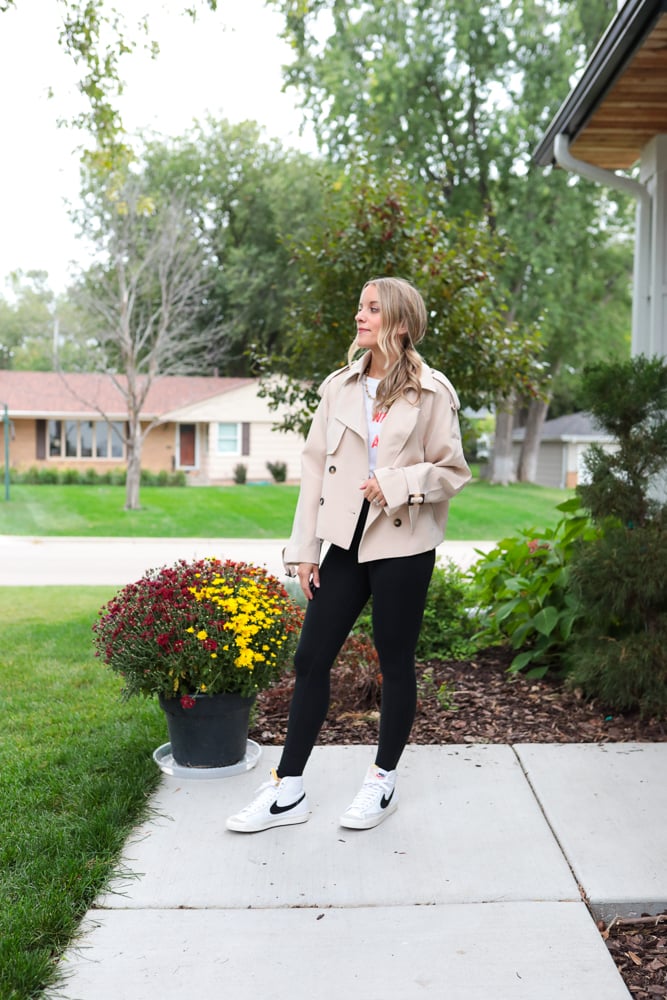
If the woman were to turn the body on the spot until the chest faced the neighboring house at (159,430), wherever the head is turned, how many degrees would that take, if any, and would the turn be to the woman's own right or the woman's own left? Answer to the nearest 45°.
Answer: approximately 135° to the woman's own right

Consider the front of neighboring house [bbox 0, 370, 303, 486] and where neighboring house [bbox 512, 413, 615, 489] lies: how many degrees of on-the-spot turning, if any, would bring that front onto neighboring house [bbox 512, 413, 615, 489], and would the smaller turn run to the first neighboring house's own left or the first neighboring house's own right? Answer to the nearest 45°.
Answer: approximately 90° to the first neighboring house's own left

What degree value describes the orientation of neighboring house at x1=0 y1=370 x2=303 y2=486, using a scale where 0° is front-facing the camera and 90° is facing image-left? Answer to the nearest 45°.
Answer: approximately 0°

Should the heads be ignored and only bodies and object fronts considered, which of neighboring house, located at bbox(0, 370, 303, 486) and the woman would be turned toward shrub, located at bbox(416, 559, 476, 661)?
the neighboring house

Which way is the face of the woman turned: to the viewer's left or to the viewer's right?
to the viewer's left

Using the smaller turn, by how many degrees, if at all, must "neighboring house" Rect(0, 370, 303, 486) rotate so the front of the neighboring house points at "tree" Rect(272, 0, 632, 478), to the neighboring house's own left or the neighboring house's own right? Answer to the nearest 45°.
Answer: approximately 45° to the neighboring house's own left

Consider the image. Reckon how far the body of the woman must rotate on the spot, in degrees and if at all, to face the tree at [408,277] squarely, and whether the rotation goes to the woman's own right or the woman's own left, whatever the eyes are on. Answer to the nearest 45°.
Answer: approximately 135° to the woman's own right

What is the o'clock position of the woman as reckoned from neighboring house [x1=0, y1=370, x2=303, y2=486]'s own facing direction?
The woman is roughly at 12 o'clock from the neighboring house.

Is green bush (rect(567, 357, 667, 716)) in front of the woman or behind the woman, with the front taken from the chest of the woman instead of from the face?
behind

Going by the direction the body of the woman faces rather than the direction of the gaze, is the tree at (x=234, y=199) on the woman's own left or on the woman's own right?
on the woman's own right

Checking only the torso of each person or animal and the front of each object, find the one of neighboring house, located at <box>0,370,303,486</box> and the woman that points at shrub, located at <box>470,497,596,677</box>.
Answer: the neighboring house
